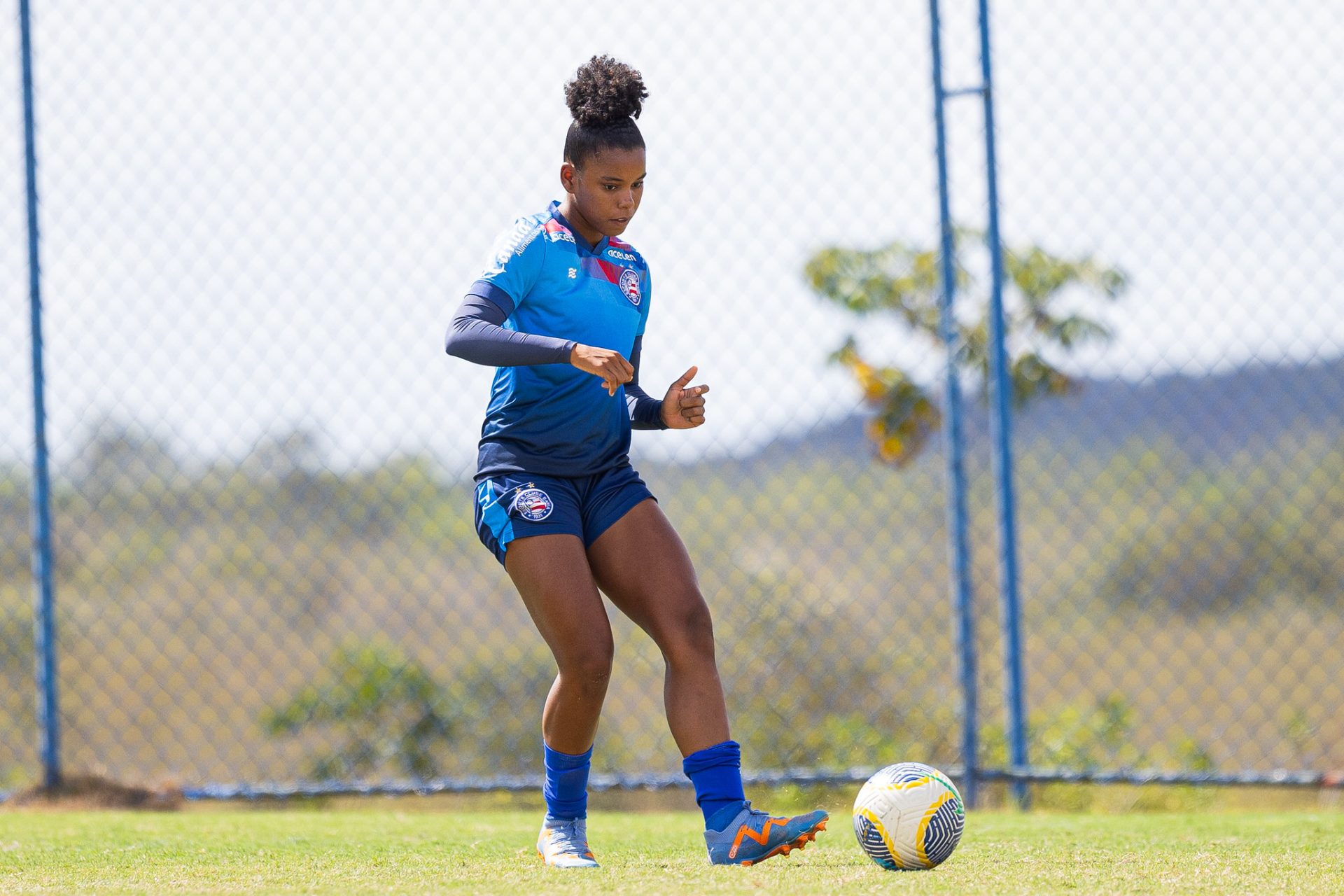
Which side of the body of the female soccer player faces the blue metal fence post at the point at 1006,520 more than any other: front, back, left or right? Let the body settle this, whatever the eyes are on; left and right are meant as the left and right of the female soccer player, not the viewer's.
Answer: left

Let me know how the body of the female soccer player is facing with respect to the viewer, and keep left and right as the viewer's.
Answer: facing the viewer and to the right of the viewer

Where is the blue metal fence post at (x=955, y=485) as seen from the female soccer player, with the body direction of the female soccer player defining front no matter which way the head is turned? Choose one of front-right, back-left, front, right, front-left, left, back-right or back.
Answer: left

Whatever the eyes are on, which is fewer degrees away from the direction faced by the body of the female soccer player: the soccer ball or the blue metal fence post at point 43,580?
the soccer ball

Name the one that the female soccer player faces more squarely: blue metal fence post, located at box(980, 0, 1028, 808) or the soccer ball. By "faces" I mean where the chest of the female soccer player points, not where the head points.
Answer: the soccer ball

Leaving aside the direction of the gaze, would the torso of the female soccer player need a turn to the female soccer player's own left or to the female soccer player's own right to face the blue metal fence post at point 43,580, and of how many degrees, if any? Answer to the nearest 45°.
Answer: approximately 180°

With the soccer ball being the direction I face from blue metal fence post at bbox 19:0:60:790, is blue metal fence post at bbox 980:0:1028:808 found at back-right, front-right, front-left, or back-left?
front-left

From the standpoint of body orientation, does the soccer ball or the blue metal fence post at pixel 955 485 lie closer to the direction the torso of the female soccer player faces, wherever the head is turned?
the soccer ball

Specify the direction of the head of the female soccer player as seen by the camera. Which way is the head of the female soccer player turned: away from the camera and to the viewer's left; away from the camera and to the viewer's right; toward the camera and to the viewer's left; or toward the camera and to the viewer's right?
toward the camera and to the viewer's right
